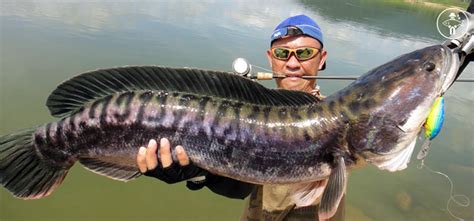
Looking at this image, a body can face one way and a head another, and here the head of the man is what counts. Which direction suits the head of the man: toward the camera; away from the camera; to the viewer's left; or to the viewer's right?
toward the camera

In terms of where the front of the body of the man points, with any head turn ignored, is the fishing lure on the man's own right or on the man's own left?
on the man's own left

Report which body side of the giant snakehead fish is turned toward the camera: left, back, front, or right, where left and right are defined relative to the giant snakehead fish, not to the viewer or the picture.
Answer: right

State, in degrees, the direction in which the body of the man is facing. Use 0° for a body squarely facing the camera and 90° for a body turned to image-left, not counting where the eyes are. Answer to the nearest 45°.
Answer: approximately 0°
